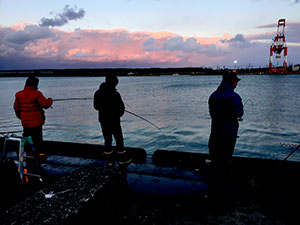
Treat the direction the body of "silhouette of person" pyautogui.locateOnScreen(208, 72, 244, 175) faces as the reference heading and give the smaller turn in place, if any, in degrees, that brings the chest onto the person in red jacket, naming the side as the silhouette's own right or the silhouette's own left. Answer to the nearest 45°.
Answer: approximately 135° to the silhouette's own left

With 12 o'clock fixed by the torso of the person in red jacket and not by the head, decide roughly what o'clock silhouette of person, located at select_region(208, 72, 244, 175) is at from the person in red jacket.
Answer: The silhouette of person is roughly at 3 o'clock from the person in red jacket.

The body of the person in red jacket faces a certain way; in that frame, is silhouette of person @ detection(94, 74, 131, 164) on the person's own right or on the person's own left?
on the person's own right

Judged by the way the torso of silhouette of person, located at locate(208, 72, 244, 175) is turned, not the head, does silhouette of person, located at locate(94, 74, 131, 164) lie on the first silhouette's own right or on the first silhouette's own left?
on the first silhouette's own left

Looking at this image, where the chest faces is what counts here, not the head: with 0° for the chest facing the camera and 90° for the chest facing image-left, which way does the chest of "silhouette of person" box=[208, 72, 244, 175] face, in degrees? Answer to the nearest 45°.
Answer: approximately 225°
